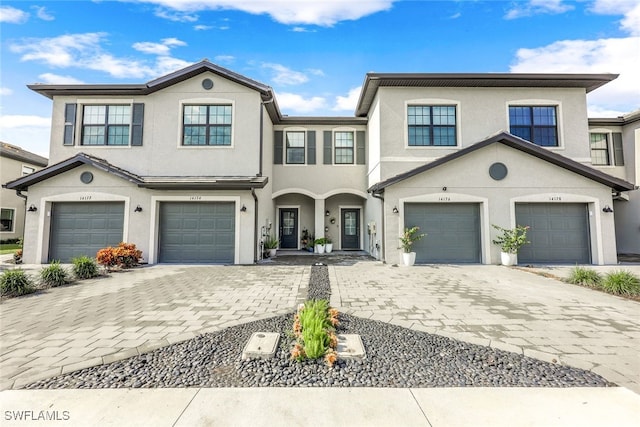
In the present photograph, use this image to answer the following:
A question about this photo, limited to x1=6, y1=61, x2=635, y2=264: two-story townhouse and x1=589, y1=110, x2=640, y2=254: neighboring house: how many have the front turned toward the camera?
2

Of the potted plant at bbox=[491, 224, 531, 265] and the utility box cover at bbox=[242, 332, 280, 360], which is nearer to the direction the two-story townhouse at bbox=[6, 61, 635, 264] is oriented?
the utility box cover

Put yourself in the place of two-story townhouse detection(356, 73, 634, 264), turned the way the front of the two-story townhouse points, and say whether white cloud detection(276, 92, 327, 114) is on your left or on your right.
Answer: on your right

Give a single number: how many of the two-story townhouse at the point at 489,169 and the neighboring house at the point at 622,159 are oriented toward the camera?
2

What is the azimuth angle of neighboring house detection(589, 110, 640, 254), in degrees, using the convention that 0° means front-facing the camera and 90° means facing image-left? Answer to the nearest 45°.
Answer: approximately 0°

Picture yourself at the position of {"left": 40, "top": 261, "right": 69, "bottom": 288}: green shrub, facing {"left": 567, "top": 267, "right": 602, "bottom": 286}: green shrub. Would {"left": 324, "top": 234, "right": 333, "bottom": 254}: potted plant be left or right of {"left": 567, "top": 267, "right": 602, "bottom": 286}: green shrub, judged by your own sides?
left

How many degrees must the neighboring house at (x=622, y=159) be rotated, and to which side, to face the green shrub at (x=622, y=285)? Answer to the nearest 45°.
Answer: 0° — it already faces it
